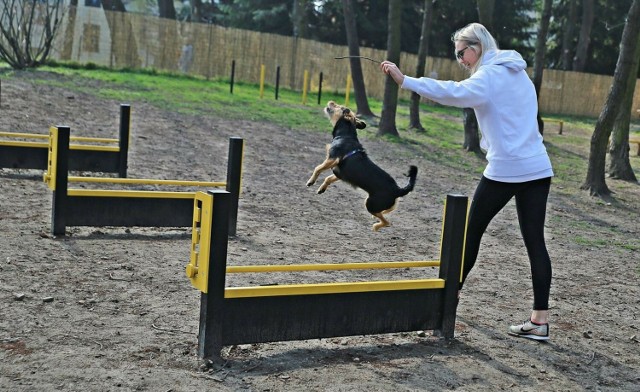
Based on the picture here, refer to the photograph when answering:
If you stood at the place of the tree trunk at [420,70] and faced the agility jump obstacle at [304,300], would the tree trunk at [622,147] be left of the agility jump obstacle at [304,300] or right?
left

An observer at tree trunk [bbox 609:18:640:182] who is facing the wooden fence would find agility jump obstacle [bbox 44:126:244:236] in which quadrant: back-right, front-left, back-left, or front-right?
back-left

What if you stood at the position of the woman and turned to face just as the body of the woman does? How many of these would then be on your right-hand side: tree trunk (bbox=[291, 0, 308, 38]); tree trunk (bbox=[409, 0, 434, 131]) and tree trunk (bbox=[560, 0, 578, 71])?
3

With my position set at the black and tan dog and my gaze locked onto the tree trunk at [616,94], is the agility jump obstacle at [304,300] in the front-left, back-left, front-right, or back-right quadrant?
back-right

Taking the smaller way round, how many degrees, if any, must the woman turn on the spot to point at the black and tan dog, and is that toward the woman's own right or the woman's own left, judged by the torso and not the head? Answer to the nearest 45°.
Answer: approximately 45° to the woman's own right

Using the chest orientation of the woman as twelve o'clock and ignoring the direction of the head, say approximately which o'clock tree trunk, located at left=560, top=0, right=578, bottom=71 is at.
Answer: The tree trunk is roughly at 3 o'clock from the woman.

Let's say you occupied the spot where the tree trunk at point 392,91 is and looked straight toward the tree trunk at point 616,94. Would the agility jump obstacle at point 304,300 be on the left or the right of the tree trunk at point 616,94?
right

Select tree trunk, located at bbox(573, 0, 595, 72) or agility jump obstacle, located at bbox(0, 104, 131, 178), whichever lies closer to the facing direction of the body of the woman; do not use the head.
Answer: the agility jump obstacle

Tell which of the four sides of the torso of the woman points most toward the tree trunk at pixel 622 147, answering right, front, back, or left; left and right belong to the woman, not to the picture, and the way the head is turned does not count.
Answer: right

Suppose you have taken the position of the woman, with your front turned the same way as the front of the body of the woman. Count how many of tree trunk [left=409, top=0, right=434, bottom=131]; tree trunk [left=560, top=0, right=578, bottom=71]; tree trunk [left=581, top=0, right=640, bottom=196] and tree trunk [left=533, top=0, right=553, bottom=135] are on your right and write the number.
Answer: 4

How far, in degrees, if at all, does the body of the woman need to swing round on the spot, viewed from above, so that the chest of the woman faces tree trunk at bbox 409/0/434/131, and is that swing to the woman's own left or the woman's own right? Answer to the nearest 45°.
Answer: approximately 90° to the woman's own right

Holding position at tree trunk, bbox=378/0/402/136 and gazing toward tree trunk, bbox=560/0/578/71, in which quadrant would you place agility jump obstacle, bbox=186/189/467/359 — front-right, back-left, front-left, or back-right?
back-right

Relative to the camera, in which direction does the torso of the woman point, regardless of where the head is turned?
to the viewer's left

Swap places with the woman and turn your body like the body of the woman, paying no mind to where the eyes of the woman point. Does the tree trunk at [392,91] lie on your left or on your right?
on your right

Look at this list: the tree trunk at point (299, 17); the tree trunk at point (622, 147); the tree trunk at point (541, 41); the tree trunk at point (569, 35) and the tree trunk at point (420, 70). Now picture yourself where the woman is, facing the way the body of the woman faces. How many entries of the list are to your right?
5

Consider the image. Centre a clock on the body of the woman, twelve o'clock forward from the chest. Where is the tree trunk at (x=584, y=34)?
The tree trunk is roughly at 3 o'clock from the woman.
